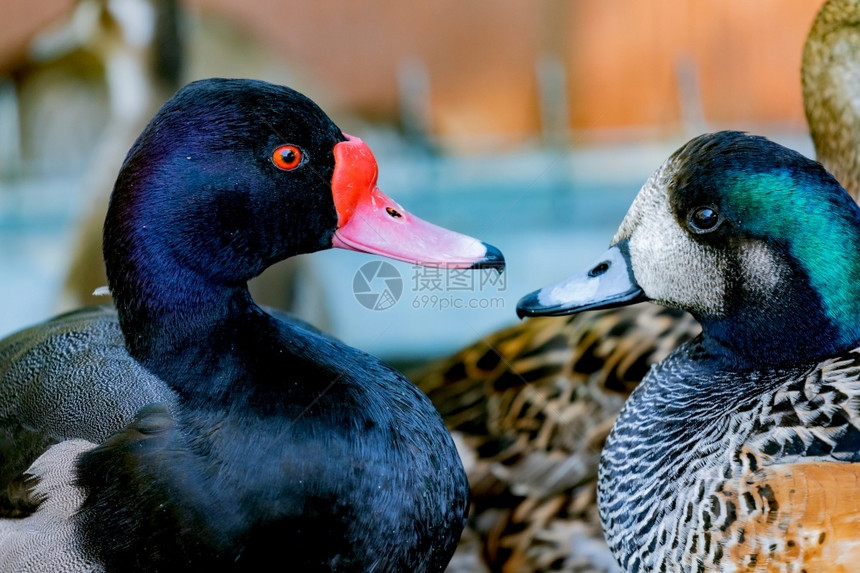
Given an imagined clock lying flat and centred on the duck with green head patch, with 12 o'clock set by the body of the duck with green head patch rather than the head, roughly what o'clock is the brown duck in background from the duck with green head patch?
The brown duck in background is roughly at 2 o'clock from the duck with green head patch.

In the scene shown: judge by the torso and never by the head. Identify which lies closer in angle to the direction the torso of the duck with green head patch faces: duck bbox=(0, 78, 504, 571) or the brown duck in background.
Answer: the duck

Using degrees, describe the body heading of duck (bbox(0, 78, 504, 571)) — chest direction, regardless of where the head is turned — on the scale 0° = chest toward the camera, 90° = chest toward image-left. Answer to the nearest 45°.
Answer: approximately 270°

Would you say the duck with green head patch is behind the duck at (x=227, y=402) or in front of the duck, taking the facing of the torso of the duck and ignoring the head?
in front

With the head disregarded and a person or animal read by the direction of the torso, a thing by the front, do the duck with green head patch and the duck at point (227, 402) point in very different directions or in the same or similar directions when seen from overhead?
very different directions

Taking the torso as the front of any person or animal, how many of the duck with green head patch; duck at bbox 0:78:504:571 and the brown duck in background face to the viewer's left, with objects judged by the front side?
1

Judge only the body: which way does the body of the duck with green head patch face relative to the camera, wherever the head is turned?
to the viewer's left

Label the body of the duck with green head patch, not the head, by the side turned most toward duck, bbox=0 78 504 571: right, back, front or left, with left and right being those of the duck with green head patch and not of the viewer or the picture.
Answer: front
